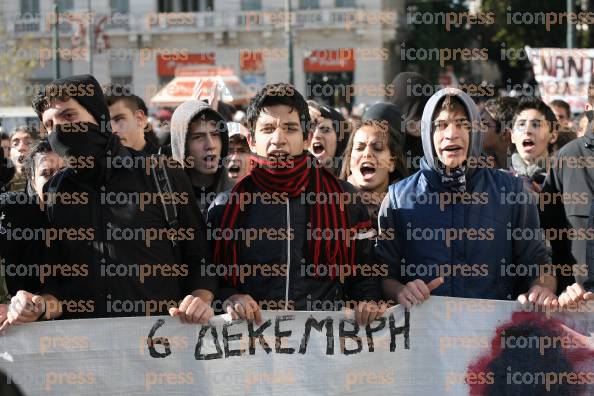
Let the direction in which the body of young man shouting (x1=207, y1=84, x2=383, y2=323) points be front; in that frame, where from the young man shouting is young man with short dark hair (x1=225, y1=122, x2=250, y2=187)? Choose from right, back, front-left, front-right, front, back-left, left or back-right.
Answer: back

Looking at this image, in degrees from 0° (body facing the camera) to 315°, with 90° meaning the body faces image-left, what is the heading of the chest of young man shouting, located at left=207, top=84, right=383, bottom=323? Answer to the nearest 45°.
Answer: approximately 0°

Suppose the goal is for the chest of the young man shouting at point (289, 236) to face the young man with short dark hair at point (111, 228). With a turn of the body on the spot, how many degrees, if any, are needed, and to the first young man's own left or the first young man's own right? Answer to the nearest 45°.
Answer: approximately 90° to the first young man's own right

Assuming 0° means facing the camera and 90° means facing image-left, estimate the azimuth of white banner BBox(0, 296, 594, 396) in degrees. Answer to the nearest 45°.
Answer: approximately 0°

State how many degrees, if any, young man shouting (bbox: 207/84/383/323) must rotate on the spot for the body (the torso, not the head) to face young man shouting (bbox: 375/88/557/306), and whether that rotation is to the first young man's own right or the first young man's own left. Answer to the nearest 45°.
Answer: approximately 90° to the first young man's own left
